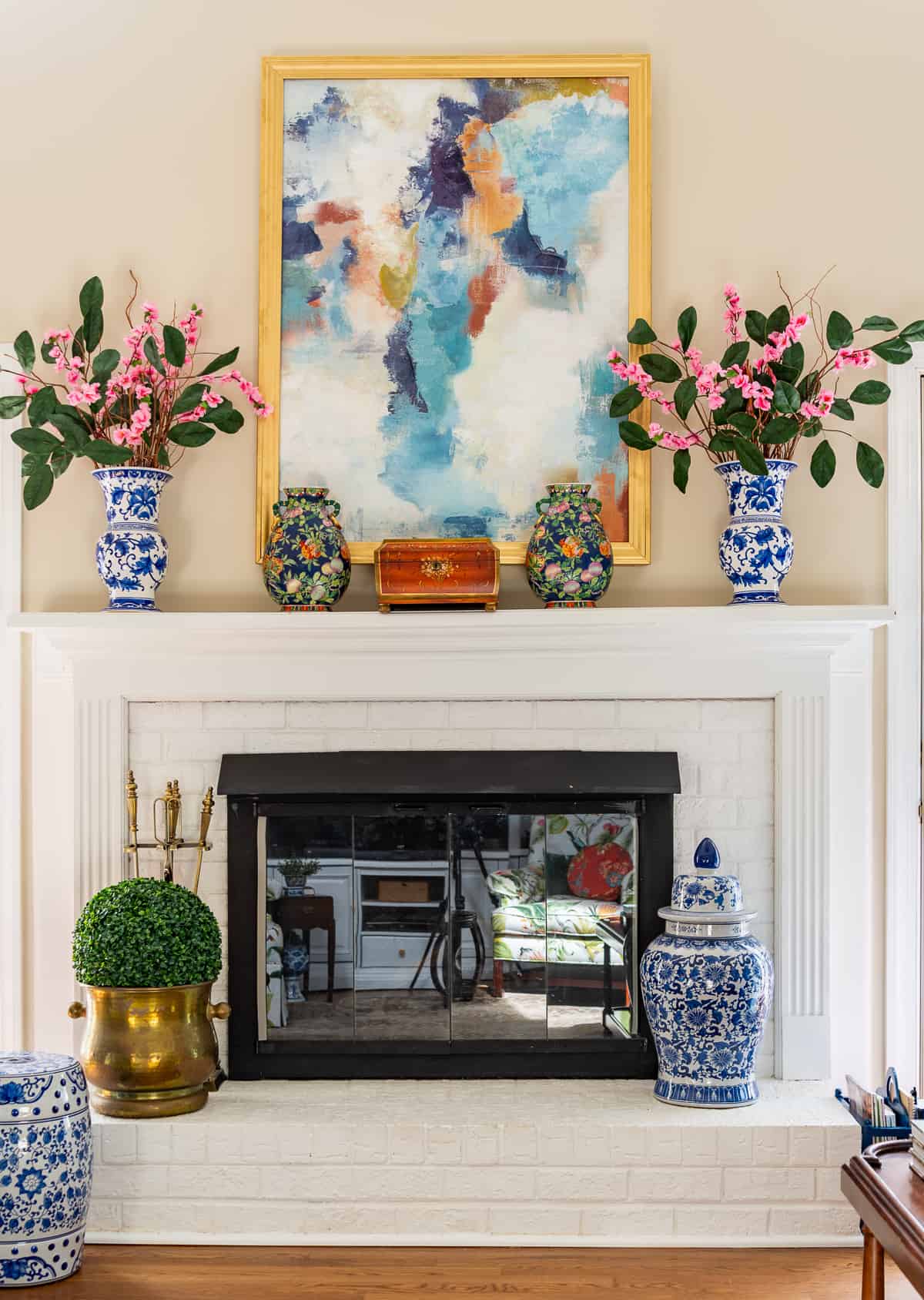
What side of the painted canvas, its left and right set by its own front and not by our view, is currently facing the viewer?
front

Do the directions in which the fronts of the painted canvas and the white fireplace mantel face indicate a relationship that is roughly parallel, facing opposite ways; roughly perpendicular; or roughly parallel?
roughly parallel

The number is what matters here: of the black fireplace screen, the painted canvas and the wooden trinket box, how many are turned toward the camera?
3

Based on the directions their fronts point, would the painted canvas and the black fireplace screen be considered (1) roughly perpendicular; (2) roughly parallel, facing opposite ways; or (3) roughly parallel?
roughly parallel

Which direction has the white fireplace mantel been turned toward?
toward the camera

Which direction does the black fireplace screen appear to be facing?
toward the camera

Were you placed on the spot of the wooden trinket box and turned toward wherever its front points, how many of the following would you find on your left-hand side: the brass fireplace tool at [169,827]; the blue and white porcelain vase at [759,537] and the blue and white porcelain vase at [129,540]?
1

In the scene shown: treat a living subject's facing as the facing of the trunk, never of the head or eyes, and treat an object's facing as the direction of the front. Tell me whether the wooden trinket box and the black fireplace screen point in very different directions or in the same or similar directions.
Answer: same or similar directions

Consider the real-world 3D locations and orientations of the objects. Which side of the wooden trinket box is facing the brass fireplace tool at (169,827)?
right

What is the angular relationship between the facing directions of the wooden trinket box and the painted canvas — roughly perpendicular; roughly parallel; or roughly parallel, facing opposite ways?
roughly parallel

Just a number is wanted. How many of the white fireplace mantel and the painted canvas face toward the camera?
2

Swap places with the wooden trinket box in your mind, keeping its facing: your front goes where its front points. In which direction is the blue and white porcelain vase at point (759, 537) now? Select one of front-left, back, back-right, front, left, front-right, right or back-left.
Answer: left
